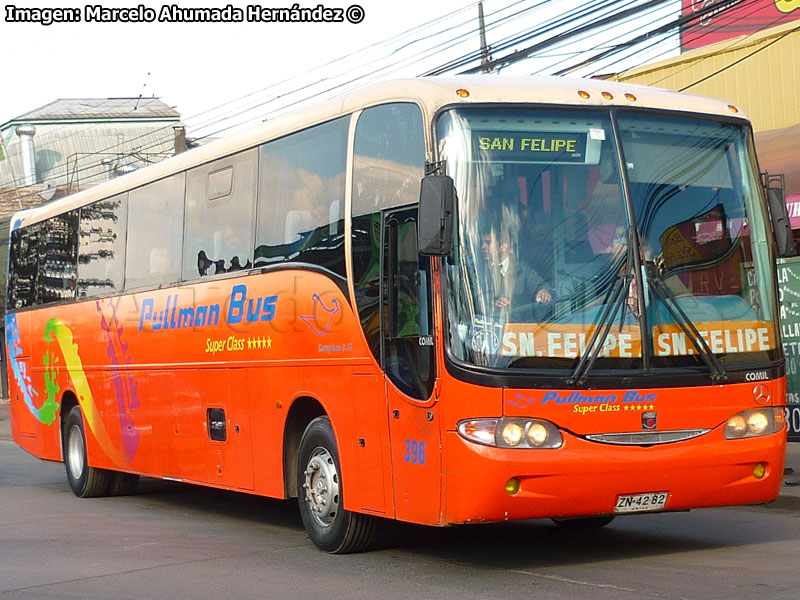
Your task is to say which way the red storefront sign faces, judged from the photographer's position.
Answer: facing the viewer and to the left of the viewer

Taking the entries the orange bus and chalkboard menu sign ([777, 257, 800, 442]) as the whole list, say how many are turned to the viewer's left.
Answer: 0

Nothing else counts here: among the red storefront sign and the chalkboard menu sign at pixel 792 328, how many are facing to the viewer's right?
0

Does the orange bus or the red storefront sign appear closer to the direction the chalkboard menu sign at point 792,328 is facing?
the orange bus

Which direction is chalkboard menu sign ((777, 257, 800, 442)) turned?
toward the camera

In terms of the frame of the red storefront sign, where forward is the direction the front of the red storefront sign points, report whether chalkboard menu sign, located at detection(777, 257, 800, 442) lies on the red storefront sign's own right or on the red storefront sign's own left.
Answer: on the red storefront sign's own left

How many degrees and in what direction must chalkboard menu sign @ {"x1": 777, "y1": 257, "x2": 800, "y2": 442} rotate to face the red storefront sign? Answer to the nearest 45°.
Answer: approximately 180°

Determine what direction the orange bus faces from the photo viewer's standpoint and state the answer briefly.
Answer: facing the viewer and to the right of the viewer

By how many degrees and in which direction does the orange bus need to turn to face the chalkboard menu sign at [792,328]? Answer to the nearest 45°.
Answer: approximately 90° to its left
